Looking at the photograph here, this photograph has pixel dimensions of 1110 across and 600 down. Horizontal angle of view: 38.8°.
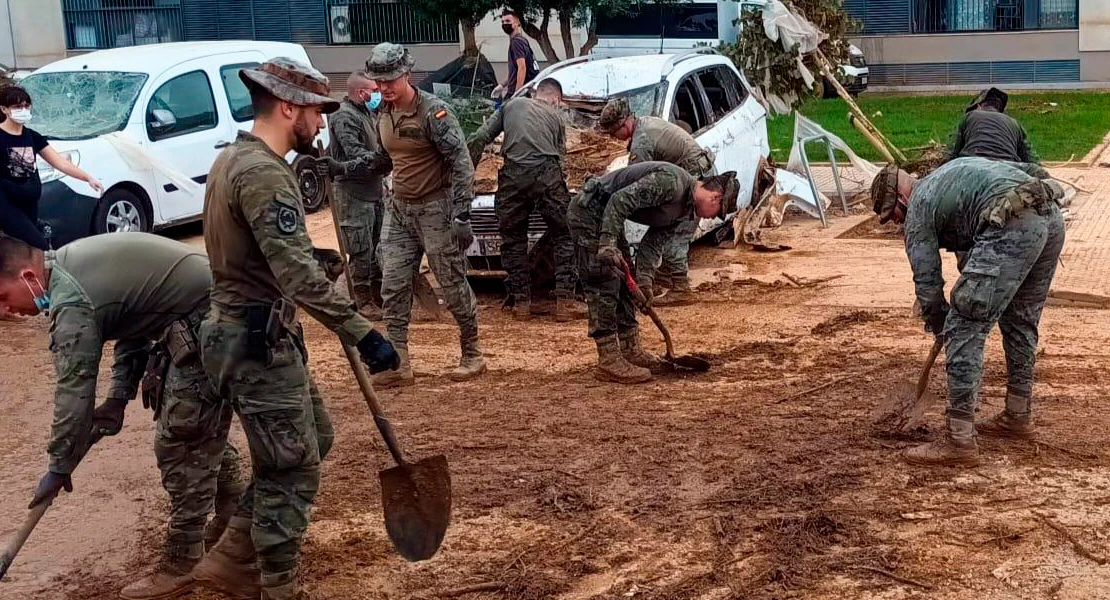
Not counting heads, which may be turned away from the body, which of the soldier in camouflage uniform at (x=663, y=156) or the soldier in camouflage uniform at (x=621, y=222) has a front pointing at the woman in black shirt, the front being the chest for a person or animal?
the soldier in camouflage uniform at (x=663, y=156)

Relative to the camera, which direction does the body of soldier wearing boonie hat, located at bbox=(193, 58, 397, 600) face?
to the viewer's right

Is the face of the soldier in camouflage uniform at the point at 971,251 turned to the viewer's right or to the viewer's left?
to the viewer's left

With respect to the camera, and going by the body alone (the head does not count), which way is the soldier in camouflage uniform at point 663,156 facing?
to the viewer's left

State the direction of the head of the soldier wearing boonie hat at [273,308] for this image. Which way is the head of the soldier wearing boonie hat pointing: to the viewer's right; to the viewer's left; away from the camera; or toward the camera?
to the viewer's right

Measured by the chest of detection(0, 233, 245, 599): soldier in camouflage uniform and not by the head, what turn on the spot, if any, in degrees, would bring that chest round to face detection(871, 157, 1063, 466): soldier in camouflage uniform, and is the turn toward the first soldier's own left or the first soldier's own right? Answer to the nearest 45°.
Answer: approximately 180°

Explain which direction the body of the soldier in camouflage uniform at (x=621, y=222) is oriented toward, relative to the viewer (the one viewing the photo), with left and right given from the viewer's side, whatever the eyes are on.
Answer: facing to the right of the viewer

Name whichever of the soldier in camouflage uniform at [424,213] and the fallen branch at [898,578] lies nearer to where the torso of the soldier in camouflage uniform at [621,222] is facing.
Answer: the fallen branch

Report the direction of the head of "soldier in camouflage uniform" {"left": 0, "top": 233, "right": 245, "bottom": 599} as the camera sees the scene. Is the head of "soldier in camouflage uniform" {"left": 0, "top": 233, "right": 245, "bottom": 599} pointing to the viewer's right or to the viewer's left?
to the viewer's left

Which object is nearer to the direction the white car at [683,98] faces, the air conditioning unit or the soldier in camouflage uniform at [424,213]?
the soldier in camouflage uniform

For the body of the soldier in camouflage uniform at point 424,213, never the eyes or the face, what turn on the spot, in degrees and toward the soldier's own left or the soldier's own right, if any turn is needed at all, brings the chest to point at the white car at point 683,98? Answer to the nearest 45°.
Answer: approximately 180°

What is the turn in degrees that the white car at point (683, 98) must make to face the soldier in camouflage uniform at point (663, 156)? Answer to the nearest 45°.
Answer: approximately 45° to its left
